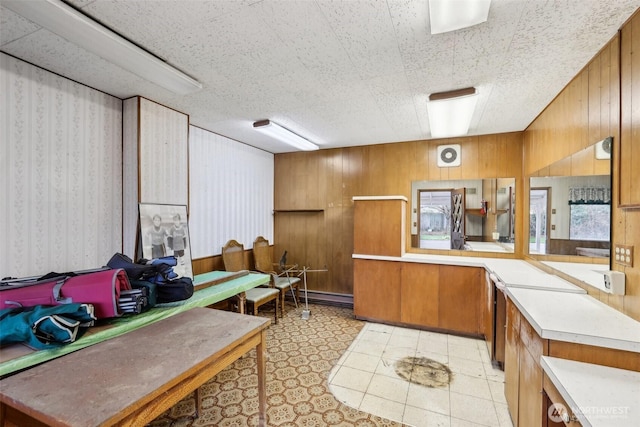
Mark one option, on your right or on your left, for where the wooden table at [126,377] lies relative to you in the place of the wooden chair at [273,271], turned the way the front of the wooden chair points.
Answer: on your right

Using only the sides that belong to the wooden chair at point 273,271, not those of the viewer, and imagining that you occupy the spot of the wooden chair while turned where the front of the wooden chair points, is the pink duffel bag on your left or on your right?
on your right

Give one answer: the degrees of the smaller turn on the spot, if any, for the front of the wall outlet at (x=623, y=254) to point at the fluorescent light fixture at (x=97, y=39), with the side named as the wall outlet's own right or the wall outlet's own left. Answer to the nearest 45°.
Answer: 0° — it already faces it

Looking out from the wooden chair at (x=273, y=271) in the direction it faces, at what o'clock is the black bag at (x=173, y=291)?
The black bag is roughly at 2 o'clock from the wooden chair.

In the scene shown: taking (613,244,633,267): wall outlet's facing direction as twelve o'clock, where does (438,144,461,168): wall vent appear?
The wall vent is roughly at 3 o'clock from the wall outlet.

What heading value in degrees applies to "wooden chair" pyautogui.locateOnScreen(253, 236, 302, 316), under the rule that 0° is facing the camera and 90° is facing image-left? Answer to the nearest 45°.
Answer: approximately 315°

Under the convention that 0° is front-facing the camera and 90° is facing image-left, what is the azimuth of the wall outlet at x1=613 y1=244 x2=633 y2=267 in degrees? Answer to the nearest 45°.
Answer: approximately 45°

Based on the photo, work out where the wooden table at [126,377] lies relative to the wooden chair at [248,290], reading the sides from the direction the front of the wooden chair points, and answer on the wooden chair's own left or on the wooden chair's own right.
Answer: on the wooden chair's own right
